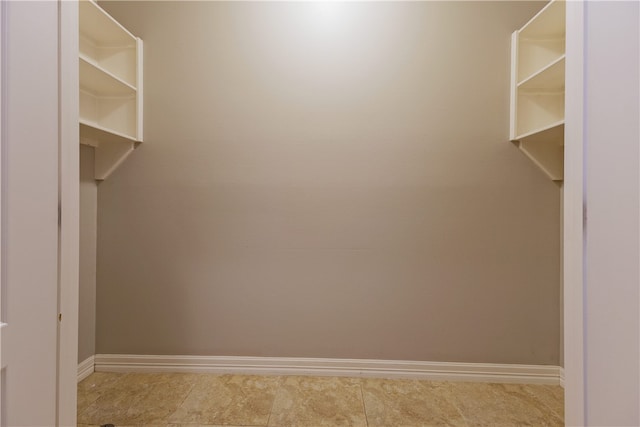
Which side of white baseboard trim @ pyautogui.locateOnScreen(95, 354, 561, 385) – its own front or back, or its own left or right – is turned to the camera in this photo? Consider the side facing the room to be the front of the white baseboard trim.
front

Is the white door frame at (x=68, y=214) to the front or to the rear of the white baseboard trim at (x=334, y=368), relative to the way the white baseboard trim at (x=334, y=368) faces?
to the front

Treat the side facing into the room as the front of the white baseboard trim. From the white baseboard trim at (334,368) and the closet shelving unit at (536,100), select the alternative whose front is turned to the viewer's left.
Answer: the closet shelving unit

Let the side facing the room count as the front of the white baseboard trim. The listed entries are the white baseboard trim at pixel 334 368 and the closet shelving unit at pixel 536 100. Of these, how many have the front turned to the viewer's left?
1

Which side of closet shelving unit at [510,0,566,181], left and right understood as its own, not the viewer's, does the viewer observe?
left

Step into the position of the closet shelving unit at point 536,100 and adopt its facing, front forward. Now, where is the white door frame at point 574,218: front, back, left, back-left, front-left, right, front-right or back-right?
left
